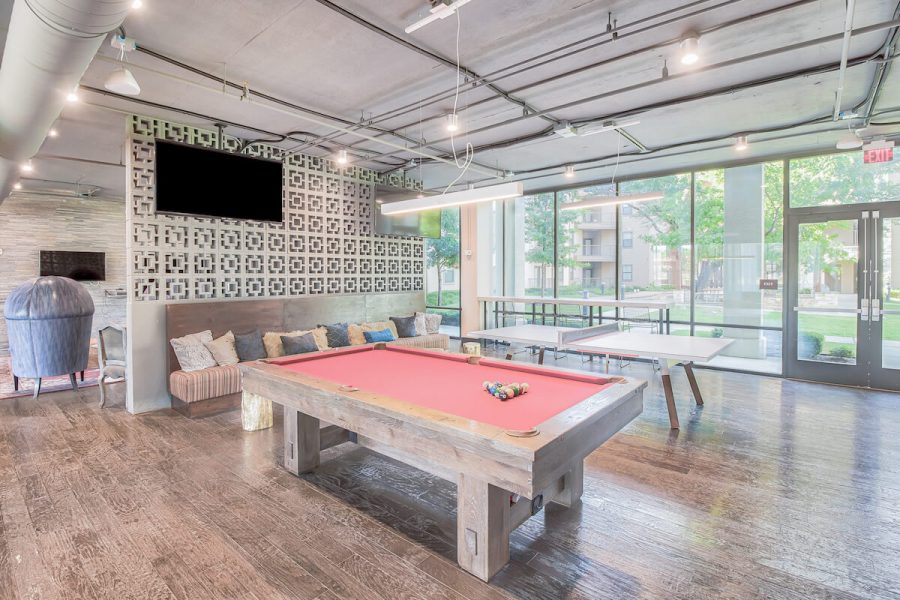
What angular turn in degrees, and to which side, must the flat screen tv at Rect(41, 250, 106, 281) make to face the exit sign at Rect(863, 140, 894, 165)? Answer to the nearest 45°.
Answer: approximately 45° to its left

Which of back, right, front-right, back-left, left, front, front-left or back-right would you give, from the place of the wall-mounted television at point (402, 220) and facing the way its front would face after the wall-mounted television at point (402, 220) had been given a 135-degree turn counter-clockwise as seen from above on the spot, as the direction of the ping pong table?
back-right

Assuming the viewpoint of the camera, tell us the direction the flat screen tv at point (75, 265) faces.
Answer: facing the viewer

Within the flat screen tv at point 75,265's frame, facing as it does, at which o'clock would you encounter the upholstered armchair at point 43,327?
The upholstered armchair is roughly at 12 o'clock from the flat screen tv.

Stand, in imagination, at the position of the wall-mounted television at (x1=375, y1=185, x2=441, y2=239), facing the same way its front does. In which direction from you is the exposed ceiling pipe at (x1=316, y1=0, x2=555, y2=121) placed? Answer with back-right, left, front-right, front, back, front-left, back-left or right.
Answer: front-right

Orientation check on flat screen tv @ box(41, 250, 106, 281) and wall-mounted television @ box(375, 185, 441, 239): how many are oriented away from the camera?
0

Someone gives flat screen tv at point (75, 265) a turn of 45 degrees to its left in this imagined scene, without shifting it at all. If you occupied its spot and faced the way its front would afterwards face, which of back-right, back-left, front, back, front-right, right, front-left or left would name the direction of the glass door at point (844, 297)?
front

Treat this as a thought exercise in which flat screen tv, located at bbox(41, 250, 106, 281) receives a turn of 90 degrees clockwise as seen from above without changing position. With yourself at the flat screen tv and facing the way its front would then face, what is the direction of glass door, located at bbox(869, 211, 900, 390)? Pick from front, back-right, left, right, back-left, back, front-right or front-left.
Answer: back-left

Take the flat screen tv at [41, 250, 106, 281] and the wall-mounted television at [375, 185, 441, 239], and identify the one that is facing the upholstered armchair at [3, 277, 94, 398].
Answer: the flat screen tv

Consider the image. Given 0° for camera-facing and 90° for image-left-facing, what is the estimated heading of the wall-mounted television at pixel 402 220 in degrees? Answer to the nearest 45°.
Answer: approximately 315°

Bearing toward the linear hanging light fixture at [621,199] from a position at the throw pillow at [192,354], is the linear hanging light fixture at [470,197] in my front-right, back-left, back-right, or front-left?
front-right

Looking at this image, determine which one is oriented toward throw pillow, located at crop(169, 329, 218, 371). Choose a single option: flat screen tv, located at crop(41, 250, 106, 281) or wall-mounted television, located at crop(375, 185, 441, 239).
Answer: the flat screen tv

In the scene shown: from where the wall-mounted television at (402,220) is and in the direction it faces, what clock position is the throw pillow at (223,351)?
The throw pillow is roughly at 3 o'clock from the wall-mounted television.
